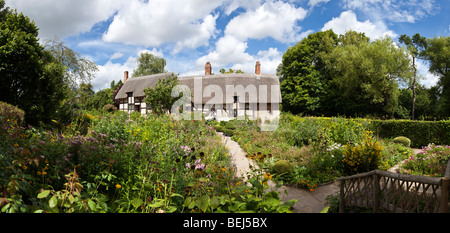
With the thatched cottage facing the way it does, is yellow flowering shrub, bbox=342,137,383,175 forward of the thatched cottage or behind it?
forward

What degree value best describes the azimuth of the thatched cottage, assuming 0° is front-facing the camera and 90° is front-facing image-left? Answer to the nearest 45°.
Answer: approximately 0°

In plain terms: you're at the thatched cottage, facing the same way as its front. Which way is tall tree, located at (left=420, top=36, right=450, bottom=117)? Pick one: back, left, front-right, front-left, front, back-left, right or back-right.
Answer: left

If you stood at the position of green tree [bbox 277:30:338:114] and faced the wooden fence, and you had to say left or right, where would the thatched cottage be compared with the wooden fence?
right

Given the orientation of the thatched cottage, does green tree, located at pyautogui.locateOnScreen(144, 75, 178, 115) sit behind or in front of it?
in front

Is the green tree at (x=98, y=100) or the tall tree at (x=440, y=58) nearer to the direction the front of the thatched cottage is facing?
the tall tree

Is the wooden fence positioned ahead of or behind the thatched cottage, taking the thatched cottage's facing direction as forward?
ahead

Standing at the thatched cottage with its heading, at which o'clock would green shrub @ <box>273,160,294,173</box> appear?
The green shrub is roughly at 12 o'clock from the thatched cottage.

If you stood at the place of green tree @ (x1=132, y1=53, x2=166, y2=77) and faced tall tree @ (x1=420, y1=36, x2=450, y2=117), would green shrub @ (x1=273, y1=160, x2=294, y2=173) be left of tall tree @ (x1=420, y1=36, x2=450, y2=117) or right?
right
